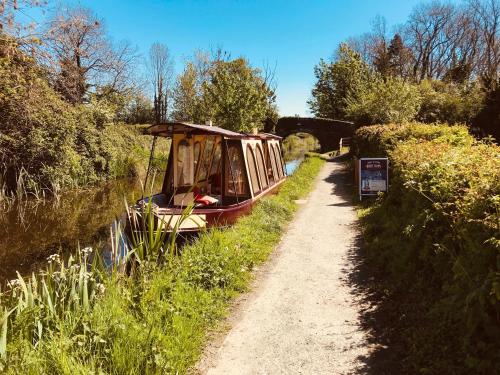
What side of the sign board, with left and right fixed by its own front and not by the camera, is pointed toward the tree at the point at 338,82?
back

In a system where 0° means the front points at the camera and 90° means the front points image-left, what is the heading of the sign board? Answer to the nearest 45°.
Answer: approximately 0°

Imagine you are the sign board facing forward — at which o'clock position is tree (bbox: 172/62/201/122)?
The tree is roughly at 5 o'clock from the sign board.

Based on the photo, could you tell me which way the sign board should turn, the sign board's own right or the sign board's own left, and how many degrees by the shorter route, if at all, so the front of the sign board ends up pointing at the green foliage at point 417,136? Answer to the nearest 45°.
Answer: approximately 135° to the sign board's own left

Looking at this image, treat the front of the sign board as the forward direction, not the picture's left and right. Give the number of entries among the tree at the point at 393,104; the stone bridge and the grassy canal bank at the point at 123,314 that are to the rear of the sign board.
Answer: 2

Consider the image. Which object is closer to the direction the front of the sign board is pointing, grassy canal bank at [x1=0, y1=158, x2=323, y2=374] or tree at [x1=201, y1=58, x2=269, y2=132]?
the grassy canal bank

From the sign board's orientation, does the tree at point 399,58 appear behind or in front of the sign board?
behind

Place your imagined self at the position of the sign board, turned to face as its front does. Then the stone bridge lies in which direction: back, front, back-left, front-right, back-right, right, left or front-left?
back

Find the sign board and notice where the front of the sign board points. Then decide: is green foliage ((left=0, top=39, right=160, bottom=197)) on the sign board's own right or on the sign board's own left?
on the sign board's own right

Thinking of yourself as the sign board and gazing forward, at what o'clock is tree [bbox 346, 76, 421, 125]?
The tree is roughly at 6 o'clock from the sign board.

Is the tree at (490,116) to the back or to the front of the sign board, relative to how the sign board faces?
to the back
